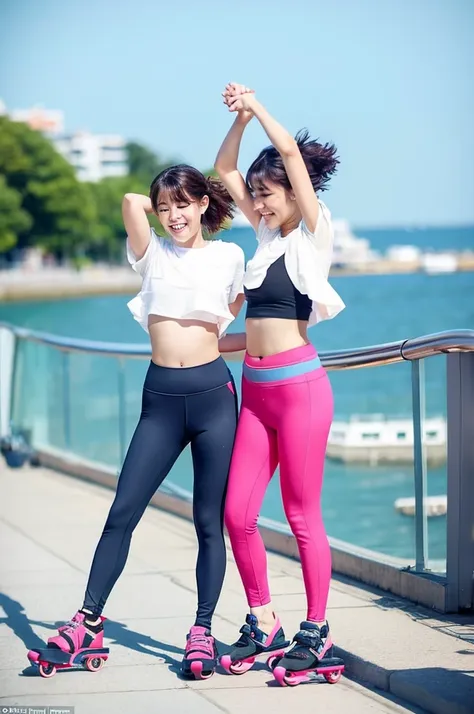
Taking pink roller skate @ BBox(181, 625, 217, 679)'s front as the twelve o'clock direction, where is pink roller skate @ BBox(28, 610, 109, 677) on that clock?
pink roller skate @ BBox(28, 610, 109, 677) is roughly at 3 o'clock from pink roller skate @ BBox(181, 625, 217, 679).

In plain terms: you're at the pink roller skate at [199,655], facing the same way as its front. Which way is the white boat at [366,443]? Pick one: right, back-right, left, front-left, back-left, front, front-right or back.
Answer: back

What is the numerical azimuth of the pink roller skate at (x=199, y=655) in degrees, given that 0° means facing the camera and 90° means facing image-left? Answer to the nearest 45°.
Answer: approximately 0°

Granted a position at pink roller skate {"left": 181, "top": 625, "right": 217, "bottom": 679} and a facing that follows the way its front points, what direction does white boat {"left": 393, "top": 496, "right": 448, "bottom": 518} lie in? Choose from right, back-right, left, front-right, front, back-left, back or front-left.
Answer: back-left

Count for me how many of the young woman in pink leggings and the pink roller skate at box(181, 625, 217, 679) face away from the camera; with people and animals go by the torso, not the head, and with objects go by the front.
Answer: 0

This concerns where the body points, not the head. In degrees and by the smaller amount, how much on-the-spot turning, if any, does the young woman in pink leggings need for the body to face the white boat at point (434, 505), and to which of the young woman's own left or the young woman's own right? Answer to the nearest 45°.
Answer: approximately 180°
